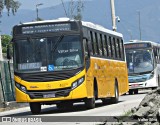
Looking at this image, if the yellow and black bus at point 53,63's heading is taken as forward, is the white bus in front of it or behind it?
behind

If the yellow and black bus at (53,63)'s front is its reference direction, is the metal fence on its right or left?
on its right

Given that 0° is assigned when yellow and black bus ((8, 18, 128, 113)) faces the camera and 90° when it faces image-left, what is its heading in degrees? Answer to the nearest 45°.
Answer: approximately 45°
